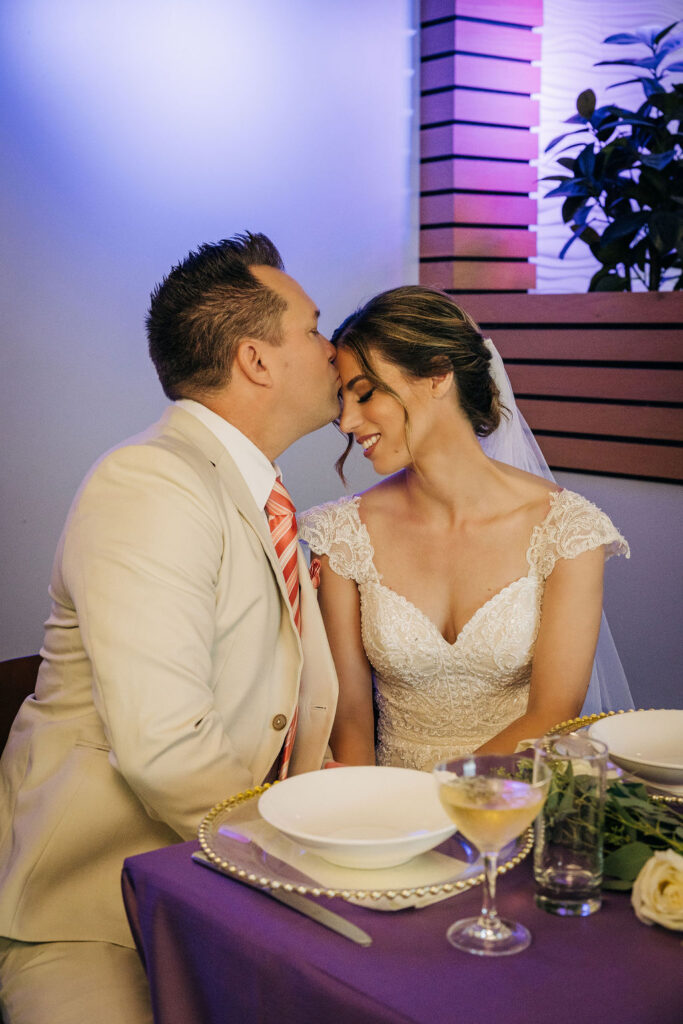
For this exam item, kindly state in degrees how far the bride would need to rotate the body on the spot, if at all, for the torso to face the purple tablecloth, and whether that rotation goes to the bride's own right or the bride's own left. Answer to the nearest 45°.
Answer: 0° — they already face it

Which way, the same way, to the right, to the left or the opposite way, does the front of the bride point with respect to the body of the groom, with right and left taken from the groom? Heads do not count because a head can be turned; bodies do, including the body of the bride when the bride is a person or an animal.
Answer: to the right

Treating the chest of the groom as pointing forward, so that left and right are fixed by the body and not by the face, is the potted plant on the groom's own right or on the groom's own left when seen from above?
on the groom's own left

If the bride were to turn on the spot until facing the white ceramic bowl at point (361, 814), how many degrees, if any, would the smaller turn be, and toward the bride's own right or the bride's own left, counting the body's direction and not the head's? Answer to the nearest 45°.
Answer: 0° — they already face it

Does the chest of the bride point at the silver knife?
yes

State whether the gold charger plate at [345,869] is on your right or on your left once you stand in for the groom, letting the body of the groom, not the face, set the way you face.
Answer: on your right

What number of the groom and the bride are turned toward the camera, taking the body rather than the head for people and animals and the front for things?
1

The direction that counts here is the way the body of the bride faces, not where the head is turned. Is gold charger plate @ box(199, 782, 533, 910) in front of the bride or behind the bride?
in front

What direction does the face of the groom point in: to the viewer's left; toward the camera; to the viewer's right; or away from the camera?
to the viewer's right

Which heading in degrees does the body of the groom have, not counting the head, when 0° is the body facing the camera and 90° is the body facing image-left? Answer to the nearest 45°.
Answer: approximately 270°

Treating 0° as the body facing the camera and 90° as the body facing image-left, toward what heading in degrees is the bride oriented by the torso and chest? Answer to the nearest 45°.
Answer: approximately 0°

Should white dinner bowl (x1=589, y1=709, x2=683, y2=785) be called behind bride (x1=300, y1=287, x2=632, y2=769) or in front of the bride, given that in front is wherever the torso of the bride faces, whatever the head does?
in front
